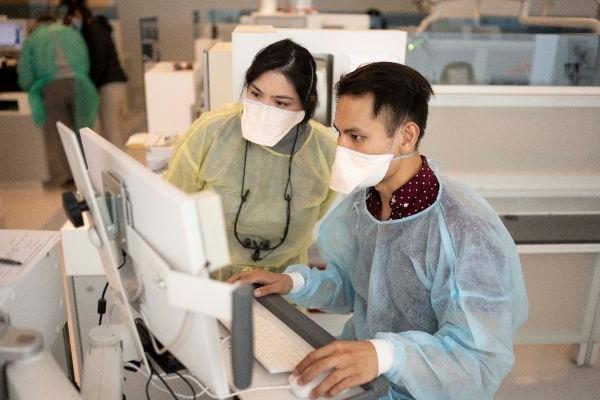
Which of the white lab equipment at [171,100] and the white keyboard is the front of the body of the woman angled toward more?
the white keyboard

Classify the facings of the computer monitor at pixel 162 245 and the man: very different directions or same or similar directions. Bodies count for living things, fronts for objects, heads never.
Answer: very different directions

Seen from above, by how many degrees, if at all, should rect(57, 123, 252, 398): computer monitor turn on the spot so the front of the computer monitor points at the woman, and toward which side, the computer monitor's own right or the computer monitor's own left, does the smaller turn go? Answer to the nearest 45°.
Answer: approximately 45° to the computer monitor's own left

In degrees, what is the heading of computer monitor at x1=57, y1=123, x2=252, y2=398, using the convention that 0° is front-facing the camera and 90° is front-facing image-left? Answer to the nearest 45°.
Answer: approximately 225°

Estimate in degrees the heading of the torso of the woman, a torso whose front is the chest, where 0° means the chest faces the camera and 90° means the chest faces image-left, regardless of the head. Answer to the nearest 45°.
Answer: approximately 45°

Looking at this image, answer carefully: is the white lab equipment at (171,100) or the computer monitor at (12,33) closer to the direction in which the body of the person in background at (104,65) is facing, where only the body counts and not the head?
the computer monitor

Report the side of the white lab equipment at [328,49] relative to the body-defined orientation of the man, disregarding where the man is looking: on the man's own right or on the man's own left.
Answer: on the man's own right
